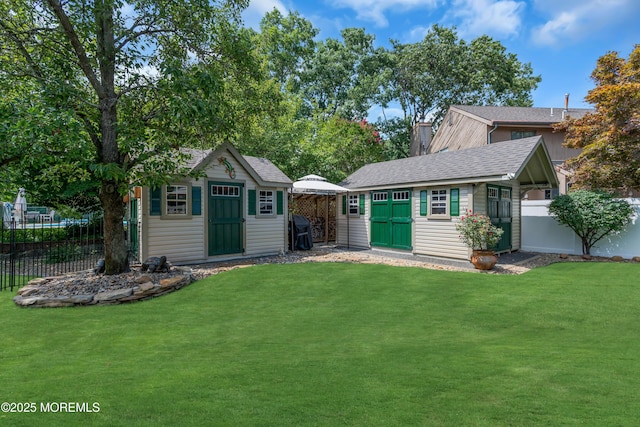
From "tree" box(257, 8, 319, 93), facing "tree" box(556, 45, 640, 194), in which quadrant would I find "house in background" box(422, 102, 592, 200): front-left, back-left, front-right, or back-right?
front-left

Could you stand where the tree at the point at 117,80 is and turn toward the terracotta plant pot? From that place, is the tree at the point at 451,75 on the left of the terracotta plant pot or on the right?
left

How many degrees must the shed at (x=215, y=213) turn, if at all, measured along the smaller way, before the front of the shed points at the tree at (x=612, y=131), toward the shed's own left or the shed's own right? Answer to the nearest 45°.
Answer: approximately 45° to the shed's own left

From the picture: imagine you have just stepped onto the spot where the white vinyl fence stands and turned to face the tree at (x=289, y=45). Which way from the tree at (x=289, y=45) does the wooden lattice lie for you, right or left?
left

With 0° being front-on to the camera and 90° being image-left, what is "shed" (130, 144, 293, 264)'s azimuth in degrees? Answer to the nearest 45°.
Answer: approximately 315°

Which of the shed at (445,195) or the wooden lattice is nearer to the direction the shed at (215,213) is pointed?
the shed

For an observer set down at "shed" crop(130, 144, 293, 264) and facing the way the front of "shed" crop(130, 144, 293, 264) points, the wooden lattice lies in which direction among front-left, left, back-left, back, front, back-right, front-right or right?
left

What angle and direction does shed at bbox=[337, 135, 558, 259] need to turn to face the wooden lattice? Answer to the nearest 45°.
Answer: approximately 90° to its right

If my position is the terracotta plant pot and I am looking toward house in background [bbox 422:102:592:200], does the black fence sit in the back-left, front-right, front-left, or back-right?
back-left

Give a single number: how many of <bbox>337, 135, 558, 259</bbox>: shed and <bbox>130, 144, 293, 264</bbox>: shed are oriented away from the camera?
0
